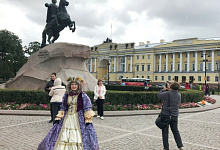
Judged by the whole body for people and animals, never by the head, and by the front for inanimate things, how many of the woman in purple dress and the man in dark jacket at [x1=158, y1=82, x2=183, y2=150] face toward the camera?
1

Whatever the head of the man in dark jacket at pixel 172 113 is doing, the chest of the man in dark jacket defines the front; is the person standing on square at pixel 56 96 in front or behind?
in front

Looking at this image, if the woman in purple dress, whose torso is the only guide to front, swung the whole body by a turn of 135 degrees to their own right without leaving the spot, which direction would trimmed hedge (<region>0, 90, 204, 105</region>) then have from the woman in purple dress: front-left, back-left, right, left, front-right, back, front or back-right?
front-right

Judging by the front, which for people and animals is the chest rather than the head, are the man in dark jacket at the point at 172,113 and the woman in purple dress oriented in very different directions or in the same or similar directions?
very different directions

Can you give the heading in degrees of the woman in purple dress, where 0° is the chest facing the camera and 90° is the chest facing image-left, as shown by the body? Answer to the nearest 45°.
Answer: approximately 0°

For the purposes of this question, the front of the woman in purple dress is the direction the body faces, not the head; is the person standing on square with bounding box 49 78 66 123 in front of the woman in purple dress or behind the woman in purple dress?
behind

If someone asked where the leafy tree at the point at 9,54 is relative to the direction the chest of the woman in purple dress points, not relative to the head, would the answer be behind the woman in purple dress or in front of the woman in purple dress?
behind

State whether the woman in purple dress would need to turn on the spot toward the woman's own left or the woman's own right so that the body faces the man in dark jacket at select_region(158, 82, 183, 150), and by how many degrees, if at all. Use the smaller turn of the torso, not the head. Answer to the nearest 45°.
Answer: approximately 90° to the woman's own left

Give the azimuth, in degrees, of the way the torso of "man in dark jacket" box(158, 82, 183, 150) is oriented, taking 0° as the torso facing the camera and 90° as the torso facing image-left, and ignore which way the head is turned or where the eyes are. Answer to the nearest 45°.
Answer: approximately 135°
